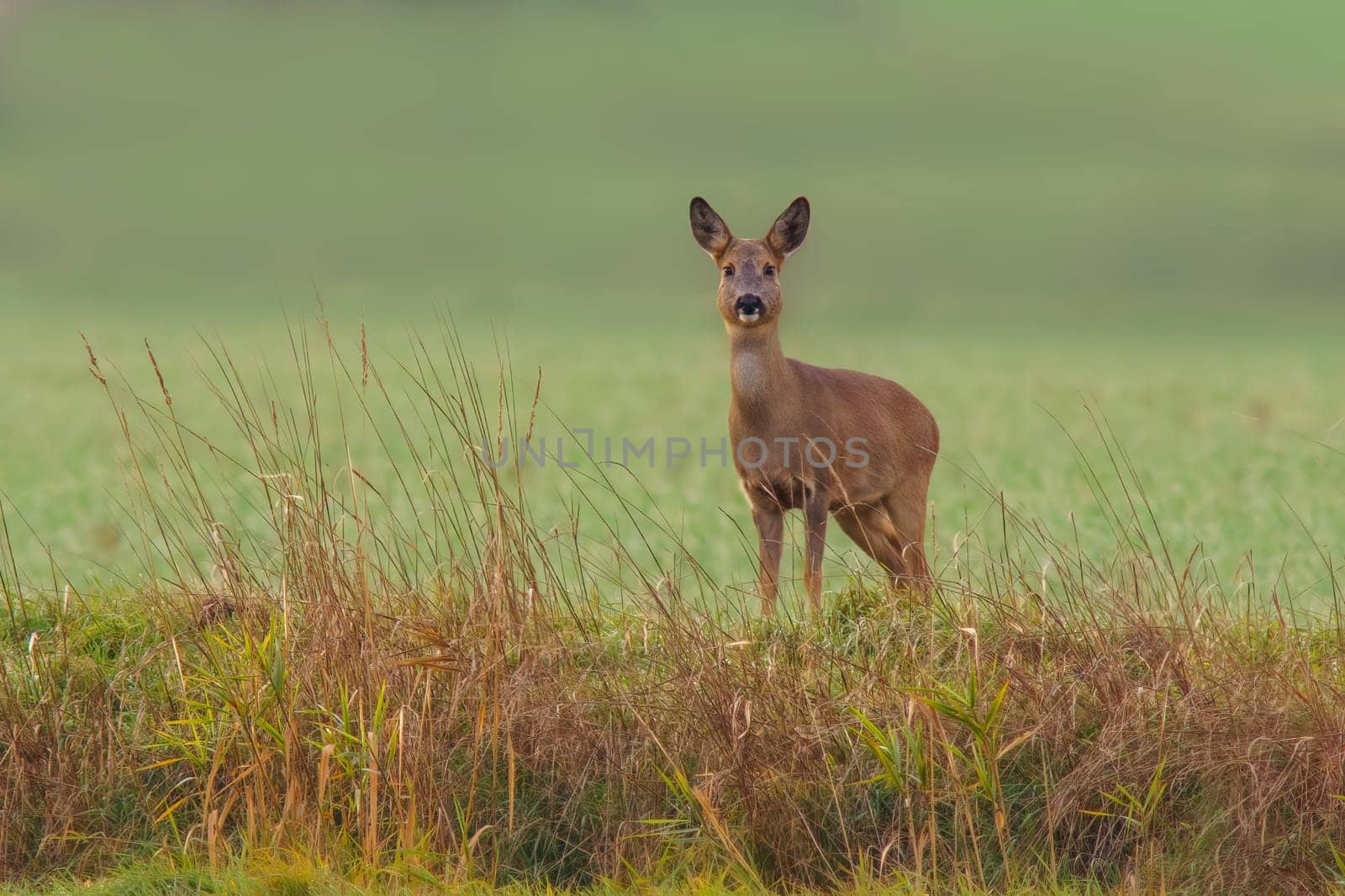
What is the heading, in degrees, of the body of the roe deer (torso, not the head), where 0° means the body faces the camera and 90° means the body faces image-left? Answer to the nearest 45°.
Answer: approximately 45°
